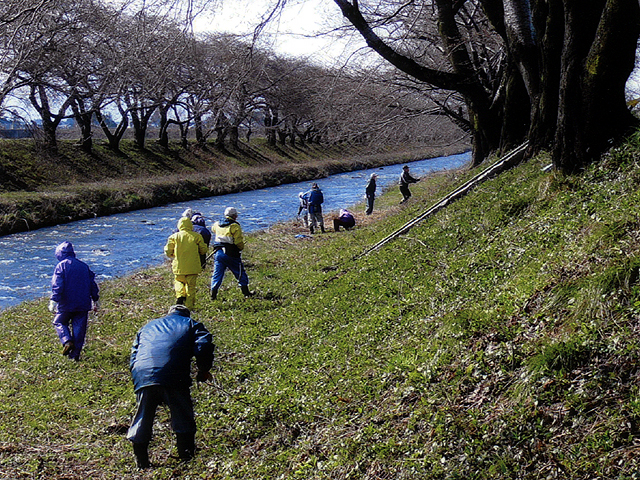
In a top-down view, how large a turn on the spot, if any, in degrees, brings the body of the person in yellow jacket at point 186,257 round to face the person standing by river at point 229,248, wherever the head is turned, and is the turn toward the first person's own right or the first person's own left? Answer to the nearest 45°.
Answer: approximately 45° to the first person's own right

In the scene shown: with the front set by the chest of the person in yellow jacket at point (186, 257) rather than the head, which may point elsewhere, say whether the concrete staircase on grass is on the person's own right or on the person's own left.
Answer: on the person's own right

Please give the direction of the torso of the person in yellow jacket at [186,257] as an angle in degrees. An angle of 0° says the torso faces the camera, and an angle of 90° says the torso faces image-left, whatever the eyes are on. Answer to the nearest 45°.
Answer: approximately 180°

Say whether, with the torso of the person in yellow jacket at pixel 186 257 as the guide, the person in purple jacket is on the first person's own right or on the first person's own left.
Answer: on the first person's own left

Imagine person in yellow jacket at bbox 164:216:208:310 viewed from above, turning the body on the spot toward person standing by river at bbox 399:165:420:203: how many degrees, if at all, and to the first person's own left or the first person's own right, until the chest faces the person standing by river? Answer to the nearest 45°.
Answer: approximately 45° to the first person's own right
